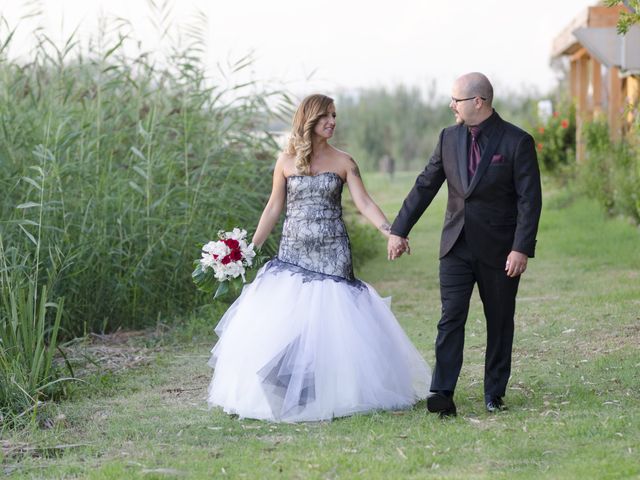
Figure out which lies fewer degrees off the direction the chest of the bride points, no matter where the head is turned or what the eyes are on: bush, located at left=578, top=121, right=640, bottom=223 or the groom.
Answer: the groom

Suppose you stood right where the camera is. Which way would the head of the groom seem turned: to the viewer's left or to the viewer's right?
to the viewer's left

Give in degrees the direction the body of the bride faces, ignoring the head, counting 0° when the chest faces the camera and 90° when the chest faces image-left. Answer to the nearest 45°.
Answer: approximately 0°

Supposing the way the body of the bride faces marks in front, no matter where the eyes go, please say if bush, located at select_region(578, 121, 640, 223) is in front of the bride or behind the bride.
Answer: behind

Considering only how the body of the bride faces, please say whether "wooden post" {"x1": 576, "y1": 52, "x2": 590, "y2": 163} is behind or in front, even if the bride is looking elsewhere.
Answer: behind

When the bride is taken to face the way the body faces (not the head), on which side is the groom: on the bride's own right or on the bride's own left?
on the bride's own left

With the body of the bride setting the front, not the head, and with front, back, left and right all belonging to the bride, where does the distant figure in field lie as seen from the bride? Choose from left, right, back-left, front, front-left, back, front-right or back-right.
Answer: back
